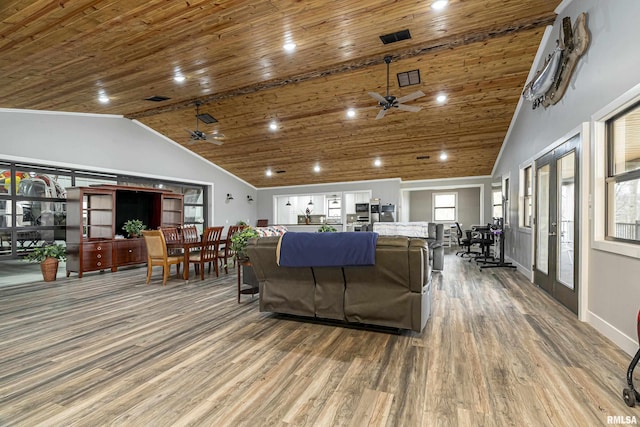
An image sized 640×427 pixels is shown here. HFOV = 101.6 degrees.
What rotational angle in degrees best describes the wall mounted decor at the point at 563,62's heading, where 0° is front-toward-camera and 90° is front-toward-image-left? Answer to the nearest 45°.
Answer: approximately 45°

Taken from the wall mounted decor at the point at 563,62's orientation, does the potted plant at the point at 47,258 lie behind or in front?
in front

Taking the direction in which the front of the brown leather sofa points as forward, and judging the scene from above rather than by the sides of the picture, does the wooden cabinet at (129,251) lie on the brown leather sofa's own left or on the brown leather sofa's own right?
on the brown leather sofa's own left

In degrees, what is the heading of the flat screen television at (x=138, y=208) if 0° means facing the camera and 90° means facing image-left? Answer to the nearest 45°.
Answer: approximately 315°

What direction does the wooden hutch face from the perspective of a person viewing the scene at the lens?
facing the viewer and to the right of the viewer

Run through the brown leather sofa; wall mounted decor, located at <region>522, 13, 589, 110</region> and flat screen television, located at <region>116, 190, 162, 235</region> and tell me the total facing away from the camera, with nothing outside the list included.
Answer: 1

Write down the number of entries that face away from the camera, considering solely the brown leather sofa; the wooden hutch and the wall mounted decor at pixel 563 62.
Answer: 1

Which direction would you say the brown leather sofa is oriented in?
away from the camera

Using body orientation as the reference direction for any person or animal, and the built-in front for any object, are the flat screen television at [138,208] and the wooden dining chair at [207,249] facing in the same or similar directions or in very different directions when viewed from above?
very different directions

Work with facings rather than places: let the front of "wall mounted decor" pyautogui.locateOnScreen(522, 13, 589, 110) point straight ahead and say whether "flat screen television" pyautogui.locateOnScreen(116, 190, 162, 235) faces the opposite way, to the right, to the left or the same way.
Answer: the opposite way

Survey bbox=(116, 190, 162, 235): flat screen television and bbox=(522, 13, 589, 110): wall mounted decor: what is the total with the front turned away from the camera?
0

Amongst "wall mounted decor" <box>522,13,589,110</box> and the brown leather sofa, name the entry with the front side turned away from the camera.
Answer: the brown leather sofa
